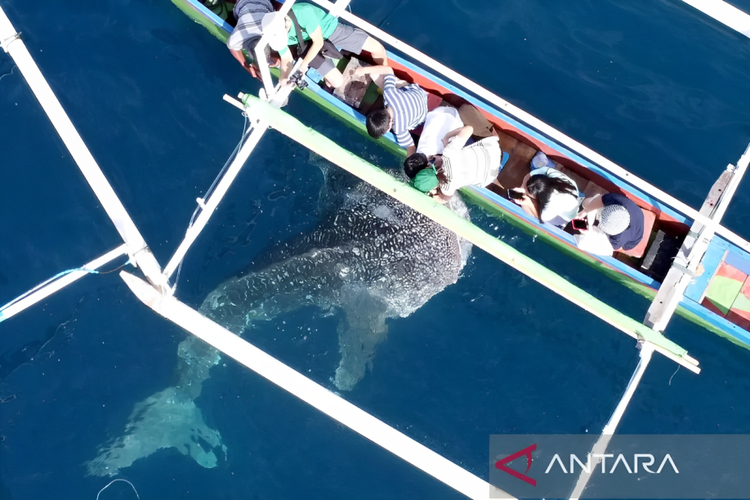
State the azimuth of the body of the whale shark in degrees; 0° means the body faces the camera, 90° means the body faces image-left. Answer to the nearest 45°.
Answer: approximately 225°

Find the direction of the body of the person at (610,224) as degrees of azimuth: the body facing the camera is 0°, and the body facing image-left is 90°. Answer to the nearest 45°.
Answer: approximately 90°

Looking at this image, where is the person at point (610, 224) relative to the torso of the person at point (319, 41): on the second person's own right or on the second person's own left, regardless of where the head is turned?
on the second person's own left

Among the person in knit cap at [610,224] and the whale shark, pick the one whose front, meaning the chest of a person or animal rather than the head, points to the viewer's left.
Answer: the person in knit cap

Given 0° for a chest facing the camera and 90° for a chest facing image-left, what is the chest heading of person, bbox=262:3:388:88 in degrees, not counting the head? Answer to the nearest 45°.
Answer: approximately 45°

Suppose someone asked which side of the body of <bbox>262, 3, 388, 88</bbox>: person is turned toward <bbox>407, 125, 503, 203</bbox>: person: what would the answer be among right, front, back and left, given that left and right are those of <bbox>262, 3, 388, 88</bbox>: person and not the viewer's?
left

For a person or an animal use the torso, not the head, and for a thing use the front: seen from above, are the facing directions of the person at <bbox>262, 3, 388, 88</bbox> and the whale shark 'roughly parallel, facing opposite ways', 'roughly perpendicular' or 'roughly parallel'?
roughly parallel, facing opposite ways
